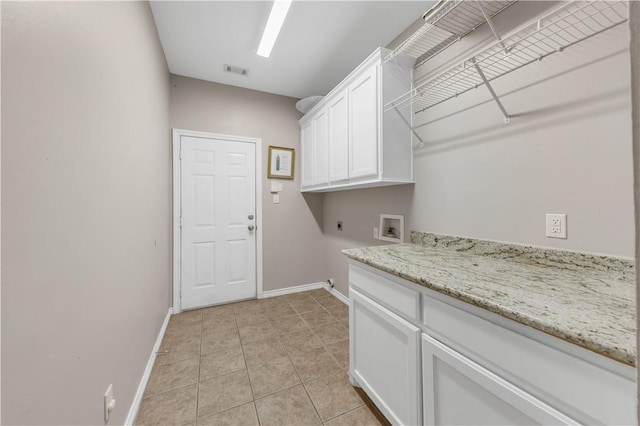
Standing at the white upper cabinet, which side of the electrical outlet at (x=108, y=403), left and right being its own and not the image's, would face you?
front

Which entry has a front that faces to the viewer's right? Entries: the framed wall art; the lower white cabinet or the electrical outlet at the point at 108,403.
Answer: the electrical outlet

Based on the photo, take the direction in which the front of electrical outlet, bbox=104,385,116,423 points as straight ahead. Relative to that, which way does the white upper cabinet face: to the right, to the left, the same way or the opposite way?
the opposite way

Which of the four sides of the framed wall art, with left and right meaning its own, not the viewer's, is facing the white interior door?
right

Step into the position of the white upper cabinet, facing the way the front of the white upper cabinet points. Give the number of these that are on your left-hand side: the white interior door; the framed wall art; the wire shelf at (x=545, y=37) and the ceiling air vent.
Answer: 1

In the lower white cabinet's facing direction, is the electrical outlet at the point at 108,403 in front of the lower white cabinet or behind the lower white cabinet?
in front

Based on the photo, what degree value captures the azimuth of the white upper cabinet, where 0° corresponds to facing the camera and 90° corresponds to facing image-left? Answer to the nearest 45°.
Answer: approximately 45°

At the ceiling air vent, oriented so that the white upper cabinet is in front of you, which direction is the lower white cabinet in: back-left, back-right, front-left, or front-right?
front-right

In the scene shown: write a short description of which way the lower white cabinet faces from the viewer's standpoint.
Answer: facing the viewer and to the left of the viewer

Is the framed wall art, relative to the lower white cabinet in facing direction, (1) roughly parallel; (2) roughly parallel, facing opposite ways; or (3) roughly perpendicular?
roughly perpendicular

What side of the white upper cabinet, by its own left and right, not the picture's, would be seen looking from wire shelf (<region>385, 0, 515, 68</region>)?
left

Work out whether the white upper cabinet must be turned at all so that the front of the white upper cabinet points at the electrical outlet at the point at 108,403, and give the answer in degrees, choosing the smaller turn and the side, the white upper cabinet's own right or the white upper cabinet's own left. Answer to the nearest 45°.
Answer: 0° — it already faces it

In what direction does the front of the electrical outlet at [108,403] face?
to the viewer's right

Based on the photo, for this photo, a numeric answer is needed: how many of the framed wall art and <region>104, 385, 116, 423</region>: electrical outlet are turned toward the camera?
1

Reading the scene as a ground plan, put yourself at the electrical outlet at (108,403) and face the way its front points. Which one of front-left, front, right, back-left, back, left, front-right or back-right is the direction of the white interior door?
front-left

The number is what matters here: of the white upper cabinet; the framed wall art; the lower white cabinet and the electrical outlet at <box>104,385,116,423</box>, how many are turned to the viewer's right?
1

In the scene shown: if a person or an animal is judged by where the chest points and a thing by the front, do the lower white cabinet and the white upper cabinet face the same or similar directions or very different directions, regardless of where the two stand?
same or similar directions

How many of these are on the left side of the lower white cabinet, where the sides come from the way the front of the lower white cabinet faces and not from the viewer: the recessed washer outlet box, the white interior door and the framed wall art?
0

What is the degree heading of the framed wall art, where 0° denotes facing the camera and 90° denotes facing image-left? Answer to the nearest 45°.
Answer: approximately 0°
